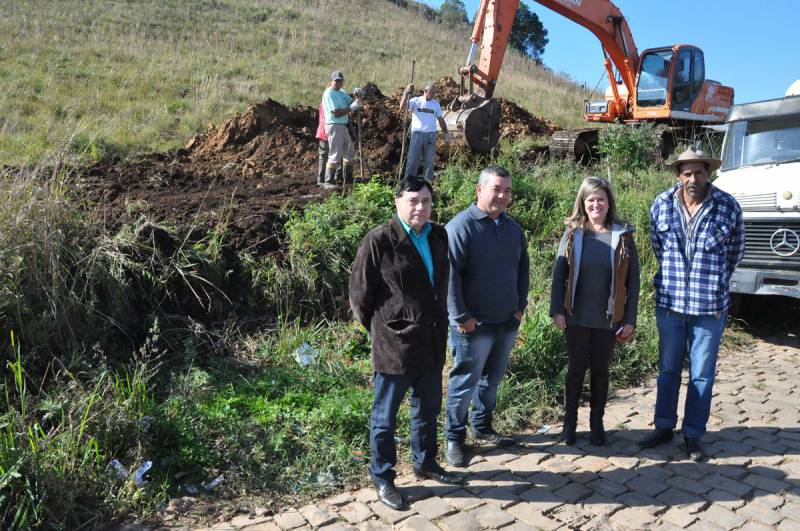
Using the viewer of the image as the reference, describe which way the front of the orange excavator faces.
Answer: facing the viewer and to the left of the viewer

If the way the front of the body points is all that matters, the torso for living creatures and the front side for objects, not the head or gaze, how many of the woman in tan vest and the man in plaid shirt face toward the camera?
2

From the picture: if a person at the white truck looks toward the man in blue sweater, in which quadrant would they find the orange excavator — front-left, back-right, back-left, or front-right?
back-right

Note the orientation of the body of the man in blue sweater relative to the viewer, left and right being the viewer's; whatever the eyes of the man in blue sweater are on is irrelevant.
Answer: facing the viewer and to the right of the viewer

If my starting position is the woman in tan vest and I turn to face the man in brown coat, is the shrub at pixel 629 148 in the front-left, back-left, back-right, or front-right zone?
back-right

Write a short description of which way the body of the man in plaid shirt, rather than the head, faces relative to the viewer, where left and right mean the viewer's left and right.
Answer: facing the viewer

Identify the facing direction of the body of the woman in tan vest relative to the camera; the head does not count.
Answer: toward the camera

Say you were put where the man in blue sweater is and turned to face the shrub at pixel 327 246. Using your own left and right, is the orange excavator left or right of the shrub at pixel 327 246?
right

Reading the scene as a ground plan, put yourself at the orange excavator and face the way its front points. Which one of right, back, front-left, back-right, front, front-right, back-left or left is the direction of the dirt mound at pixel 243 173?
front

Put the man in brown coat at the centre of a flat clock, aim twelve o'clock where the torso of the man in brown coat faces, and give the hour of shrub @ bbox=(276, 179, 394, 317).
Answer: The shrub is roughly at 7 o'clock from the man in brown coat.

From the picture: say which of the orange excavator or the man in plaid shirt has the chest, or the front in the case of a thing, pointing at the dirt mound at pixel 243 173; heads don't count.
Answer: the orange excavator

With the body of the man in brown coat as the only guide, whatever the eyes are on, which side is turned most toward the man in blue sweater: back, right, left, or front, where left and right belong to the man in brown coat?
left

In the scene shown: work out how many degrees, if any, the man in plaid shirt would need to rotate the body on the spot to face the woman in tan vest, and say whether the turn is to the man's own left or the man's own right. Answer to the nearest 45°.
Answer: approximately 45° to the man's own right

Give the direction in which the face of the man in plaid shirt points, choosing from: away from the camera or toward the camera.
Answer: toward the camera
